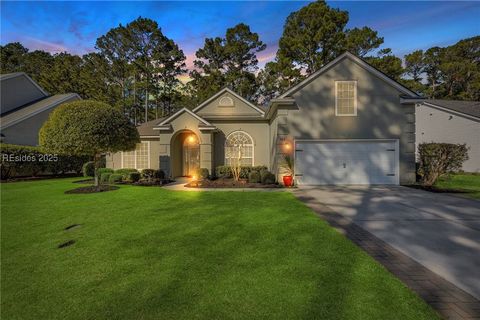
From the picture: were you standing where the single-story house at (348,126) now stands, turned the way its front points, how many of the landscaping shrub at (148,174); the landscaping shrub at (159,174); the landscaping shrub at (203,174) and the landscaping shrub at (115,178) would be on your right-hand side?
4

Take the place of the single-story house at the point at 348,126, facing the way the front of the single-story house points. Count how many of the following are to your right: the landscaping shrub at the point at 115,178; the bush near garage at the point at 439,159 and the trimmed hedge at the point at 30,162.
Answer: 2

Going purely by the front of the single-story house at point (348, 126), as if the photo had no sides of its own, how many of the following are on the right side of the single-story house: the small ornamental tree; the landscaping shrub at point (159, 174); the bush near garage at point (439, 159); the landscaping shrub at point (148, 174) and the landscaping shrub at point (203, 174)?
4

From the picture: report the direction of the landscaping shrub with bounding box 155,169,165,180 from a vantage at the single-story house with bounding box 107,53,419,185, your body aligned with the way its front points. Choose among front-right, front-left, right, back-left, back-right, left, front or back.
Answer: right

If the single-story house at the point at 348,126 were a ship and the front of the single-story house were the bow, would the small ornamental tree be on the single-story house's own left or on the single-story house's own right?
on the single-story house's own right

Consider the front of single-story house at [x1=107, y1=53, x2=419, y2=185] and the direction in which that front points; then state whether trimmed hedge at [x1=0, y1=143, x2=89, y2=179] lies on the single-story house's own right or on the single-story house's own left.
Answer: on the single-story house's own right

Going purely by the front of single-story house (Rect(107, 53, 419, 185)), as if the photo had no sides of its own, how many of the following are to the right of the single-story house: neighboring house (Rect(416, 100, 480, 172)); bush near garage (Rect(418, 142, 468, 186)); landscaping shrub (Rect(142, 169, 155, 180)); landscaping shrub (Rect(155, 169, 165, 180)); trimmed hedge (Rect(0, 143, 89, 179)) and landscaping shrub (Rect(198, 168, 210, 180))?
4

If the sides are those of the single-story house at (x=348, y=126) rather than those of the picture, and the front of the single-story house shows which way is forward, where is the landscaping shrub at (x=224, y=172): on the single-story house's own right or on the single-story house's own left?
on the single-story house's own right

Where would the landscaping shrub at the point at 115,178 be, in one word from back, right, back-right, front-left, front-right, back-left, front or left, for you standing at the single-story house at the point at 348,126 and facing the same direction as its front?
right

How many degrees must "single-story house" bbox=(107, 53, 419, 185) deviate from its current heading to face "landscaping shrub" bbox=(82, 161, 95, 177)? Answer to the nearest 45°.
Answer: approximately 90° to its right

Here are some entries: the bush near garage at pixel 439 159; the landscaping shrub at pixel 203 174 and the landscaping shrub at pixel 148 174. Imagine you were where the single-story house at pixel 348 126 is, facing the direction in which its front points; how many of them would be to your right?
2

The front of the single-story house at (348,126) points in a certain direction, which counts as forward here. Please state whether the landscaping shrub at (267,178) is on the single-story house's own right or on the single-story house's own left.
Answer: on the single-story house's own right

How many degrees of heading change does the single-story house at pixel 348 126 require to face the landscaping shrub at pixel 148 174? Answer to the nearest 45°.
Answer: approximately 90° to its right

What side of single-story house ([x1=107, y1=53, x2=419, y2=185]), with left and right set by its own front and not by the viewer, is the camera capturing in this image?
front

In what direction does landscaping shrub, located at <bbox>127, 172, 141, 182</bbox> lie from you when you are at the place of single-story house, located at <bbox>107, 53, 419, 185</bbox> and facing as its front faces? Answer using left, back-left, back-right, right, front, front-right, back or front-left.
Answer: right

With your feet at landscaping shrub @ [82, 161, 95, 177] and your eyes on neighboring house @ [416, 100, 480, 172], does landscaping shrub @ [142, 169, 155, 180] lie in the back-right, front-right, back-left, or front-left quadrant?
front-right

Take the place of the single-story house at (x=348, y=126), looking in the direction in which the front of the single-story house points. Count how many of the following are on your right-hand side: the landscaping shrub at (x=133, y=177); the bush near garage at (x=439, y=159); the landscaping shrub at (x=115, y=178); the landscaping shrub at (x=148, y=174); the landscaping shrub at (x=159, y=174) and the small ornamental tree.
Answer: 5
